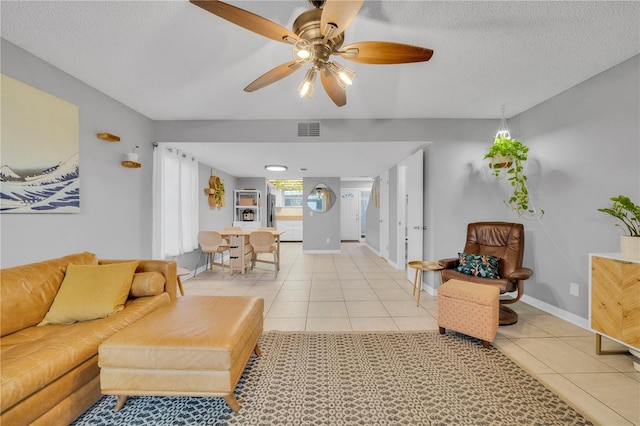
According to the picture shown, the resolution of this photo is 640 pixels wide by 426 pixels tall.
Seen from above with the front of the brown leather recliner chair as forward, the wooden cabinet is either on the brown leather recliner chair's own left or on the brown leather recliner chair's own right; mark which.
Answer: on the brown leather recliner chair's own left

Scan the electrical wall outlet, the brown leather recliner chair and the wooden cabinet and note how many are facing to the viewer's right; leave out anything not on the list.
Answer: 0

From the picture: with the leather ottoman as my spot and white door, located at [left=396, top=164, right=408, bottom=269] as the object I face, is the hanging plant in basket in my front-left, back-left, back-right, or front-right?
front-right

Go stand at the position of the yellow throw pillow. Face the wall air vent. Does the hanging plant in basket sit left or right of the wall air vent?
right

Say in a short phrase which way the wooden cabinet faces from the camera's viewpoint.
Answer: facing the viewer and to the left of the viewer

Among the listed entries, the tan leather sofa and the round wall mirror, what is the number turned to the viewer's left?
0

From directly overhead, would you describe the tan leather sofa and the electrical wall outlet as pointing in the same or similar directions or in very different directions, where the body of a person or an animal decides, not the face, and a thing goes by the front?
very different directions

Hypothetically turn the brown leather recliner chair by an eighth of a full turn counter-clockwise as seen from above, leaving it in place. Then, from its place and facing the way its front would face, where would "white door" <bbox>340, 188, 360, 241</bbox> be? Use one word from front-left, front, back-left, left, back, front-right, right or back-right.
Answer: back-right

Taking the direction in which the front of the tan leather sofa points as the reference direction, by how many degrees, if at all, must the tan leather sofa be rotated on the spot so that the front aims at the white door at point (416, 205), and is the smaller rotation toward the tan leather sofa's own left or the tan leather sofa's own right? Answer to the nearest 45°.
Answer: approximately 45° to the tan leather sofa's own left

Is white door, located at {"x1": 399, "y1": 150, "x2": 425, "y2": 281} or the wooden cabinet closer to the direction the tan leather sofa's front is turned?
the wooden cabinet

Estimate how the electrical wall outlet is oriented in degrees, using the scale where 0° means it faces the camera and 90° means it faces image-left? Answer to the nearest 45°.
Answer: approximately 45°

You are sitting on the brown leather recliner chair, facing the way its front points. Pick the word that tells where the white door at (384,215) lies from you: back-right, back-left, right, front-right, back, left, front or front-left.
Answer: right

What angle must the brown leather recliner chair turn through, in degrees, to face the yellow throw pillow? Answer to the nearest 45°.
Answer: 0° — it already faces it

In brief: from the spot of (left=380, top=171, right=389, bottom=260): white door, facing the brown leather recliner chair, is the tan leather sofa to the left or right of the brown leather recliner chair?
right

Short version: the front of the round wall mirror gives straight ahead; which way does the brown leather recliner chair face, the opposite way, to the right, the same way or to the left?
to the right

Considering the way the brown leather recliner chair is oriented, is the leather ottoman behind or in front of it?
in front

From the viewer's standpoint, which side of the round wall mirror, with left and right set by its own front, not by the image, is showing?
front

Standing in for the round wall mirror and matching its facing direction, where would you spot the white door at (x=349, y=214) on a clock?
The white door is roughly at 7 o'clock from the round wall mirror.

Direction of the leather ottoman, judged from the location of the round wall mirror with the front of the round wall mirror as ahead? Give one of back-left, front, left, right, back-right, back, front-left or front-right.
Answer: front
